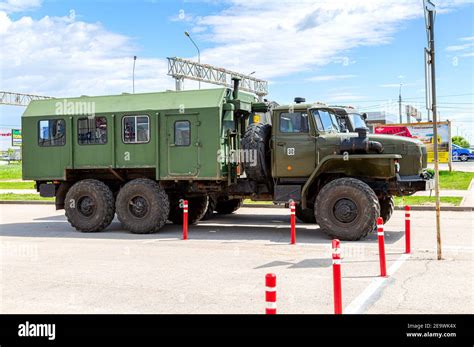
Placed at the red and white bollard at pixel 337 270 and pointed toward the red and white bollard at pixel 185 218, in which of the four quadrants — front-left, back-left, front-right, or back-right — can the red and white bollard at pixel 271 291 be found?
back-left

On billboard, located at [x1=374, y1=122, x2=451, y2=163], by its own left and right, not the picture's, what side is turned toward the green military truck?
front

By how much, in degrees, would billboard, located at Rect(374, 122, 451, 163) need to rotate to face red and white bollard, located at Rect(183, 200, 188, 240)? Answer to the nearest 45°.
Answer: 0° — it already faces it

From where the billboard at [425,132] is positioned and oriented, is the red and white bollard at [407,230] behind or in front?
in front

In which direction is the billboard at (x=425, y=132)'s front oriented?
toward the camera

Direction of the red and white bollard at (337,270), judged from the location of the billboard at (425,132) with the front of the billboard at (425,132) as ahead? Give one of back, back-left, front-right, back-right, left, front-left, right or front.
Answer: front

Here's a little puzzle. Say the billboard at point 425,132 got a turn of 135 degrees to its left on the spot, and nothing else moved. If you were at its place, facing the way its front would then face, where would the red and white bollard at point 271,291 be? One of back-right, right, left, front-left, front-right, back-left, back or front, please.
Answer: back-right
